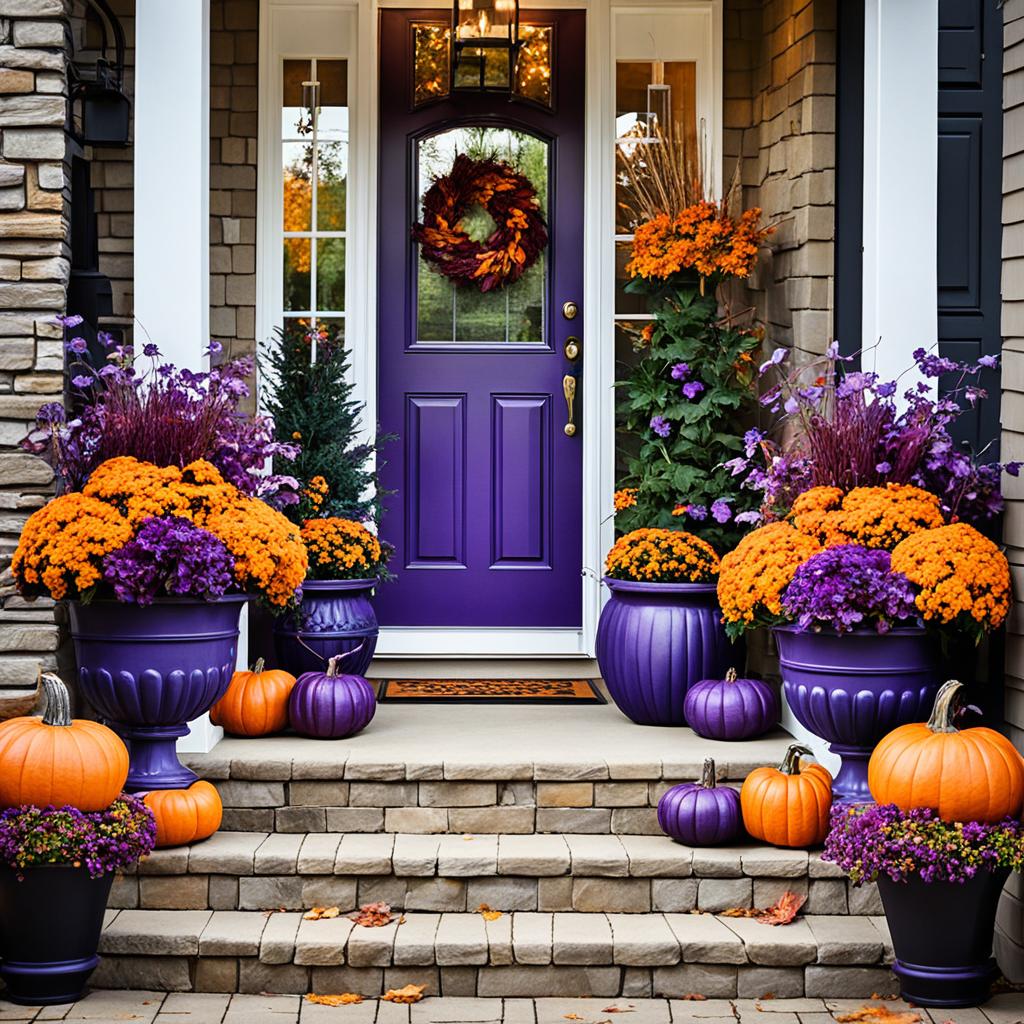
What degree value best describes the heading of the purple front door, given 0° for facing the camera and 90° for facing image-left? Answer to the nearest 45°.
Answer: approximately 0°

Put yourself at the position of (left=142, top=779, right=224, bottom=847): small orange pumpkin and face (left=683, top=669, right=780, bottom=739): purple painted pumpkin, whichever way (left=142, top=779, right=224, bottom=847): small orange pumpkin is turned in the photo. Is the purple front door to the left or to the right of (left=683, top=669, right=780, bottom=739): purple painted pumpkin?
left

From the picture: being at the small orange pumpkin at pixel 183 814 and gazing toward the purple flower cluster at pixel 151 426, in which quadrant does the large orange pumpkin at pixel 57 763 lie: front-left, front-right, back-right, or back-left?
back-left

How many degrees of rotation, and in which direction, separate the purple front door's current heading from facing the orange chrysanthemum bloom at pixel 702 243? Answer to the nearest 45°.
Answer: approximately 45° to its left

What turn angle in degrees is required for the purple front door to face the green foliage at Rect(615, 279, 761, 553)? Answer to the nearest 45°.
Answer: approximately 45° to its left

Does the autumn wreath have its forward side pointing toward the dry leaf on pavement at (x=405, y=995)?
yes
